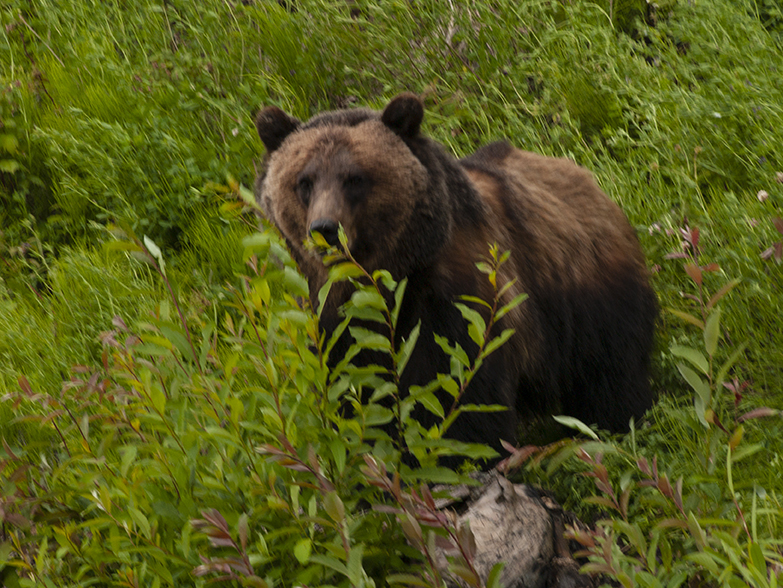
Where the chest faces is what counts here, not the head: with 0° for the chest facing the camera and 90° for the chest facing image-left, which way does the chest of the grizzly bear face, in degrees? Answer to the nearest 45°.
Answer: approximately 45°
